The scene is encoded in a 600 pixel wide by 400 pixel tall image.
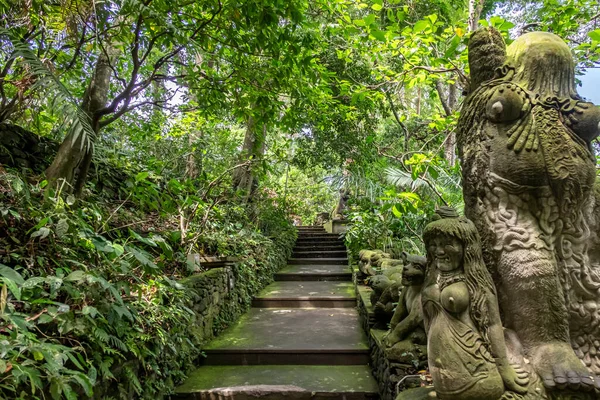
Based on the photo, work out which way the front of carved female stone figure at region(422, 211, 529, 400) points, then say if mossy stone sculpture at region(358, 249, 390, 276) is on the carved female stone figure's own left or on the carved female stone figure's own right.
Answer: on the carved female stone figure's own right

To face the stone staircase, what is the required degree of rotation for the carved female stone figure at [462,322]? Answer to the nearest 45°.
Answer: approximately 90° to its right

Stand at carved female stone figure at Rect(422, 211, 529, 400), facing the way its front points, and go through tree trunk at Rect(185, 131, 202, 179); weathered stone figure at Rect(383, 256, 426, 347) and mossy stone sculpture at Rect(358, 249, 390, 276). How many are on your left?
0

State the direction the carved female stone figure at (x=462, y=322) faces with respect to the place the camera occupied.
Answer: facing the viewer and to the left of the viewer

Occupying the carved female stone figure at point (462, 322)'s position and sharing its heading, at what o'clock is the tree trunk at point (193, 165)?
The tree trunk is roughly at 3 o'clock from the carved female stone figure.

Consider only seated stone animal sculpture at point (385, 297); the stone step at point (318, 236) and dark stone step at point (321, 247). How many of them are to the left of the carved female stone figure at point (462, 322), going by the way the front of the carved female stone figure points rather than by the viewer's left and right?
0

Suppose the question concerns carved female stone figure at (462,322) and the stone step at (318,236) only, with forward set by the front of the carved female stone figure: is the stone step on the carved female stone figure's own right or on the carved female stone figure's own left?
on the carved female stone figure's own right

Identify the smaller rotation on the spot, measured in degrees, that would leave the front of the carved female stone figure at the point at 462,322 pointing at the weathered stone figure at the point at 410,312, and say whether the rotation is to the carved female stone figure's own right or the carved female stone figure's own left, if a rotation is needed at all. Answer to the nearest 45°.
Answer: approximately 135° to the carved female stone figure's own right

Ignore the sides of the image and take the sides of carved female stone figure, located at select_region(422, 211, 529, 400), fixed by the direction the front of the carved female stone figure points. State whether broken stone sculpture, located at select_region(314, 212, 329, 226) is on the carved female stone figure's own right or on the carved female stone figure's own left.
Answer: on the carved female stone figure's own right

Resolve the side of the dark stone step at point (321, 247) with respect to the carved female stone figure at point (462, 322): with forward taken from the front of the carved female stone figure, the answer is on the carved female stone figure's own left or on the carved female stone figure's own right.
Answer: on the carved female stone figure's own right
